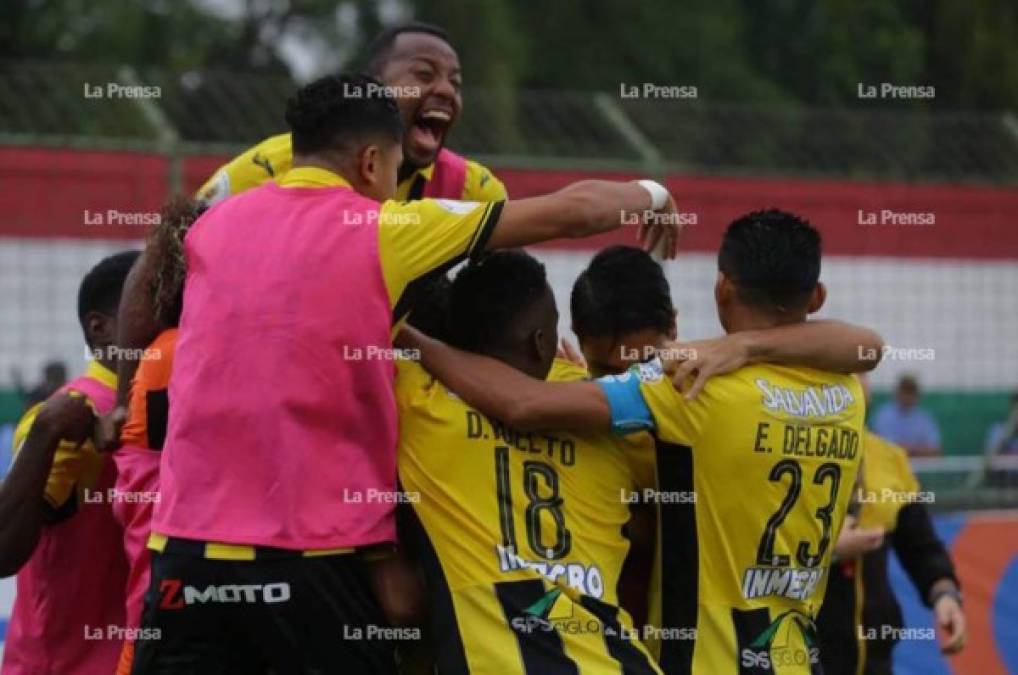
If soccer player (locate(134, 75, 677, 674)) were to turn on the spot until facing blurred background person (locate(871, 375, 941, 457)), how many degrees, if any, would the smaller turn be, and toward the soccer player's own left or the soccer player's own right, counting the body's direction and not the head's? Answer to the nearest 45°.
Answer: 0° — they already face them

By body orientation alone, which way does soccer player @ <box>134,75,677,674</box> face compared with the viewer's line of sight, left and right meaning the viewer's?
facing away from the viewer and to the right of the viewer

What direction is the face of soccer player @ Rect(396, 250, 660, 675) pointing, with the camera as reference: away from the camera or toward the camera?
away from the camera

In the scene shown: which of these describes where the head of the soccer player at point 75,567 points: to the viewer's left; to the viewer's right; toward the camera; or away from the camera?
to the viewer's right

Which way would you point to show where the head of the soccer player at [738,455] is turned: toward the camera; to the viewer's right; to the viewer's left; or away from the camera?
away from the camera

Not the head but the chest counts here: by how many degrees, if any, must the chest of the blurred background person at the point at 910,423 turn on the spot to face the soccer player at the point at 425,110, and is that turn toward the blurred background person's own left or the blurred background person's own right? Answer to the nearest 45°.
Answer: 0° — they already face them

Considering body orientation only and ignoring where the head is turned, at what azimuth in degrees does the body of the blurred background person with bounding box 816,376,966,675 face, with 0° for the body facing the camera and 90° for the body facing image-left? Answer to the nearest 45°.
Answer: approximately 45°

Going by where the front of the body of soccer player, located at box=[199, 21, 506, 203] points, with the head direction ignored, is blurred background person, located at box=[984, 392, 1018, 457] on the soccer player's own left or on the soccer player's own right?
on the soccer player's own left

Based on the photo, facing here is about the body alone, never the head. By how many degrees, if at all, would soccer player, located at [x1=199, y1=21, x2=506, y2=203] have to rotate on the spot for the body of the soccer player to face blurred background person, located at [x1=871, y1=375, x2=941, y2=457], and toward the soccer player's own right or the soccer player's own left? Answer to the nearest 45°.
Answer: approximately 90° to the soccer player's own left

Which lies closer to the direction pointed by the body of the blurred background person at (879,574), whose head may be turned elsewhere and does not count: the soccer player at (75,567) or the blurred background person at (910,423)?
the soccer player

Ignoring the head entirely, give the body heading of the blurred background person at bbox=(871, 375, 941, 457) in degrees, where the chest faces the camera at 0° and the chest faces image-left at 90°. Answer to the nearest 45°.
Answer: approximately 0°

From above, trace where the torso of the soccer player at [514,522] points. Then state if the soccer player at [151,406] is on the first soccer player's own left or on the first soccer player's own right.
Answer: on the first soccer player's own left

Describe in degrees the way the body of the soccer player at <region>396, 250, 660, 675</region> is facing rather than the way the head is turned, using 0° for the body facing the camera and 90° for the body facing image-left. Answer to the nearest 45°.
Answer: approximately 180°
